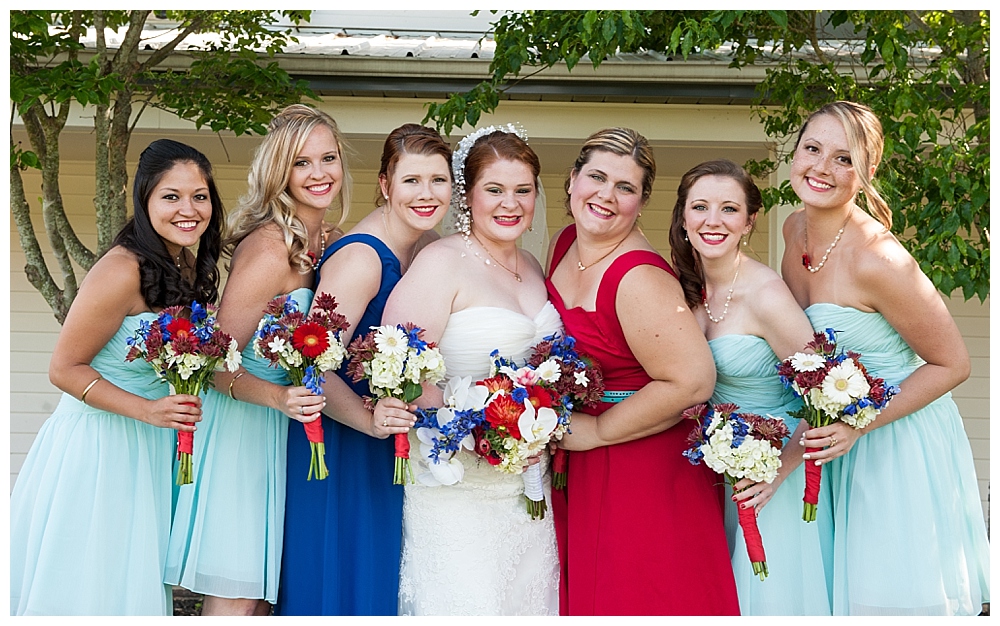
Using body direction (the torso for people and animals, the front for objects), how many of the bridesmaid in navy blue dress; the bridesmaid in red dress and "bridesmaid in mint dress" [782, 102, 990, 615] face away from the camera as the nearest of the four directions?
0

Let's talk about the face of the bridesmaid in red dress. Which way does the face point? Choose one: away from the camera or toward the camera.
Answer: toward the camera

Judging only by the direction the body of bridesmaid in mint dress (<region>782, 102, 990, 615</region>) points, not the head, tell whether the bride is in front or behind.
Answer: in front

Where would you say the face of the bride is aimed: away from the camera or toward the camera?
toward the camera

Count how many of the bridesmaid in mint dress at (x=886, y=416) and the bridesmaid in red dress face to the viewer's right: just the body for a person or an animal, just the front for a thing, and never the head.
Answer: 0

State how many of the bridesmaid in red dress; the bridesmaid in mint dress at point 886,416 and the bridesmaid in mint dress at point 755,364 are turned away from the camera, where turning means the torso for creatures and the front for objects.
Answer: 0

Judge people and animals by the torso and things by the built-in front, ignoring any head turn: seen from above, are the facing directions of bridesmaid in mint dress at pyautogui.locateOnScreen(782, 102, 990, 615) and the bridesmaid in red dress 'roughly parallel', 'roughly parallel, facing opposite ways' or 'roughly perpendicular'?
roughly parallel

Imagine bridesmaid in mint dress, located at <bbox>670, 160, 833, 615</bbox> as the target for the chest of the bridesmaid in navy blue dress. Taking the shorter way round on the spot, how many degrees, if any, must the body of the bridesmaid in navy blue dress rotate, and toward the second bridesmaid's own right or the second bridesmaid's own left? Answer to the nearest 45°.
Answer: approximately 45° to the second bridesmaid's own left

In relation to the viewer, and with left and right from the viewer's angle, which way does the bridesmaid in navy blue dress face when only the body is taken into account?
facing the viewer and to the right of the viewer

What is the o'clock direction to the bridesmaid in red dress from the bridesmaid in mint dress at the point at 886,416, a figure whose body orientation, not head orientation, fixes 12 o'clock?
The bridesmaid in red dress is roughly at 1 o'clock from the bridesmaid in mint dress.

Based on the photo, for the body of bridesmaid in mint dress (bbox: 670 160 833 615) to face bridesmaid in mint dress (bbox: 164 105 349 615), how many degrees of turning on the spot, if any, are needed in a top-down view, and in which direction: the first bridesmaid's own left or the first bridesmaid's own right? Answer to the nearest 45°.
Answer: approximately 45° to the first bridesmaid's own right

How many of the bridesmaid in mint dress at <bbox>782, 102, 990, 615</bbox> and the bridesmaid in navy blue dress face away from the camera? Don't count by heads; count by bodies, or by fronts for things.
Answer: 0

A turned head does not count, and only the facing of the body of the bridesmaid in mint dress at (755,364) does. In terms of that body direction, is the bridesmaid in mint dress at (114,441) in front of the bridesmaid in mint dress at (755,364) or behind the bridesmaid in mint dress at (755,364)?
in front

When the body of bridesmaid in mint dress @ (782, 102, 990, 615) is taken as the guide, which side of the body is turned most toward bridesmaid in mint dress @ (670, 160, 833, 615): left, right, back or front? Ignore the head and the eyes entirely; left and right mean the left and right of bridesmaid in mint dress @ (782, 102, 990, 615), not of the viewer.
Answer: front

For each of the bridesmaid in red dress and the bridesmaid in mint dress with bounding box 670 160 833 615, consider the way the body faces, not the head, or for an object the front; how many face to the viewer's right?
0

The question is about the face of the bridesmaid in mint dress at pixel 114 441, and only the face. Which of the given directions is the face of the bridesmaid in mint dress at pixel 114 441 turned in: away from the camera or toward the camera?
toward the camera

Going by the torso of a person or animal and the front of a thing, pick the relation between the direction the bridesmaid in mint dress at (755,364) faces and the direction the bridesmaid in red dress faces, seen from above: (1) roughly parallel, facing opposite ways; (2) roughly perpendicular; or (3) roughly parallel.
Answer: roughly parallel
